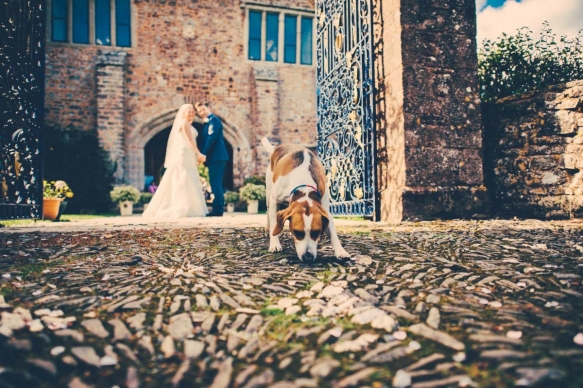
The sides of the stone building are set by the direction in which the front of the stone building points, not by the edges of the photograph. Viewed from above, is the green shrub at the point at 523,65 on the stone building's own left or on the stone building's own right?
on the stone building's own left

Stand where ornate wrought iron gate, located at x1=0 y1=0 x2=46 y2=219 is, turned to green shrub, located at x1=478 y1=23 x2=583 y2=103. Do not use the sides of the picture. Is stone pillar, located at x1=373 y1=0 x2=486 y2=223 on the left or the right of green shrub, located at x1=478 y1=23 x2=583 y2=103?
right

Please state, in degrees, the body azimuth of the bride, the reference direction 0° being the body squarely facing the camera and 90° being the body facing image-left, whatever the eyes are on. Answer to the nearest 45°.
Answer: approximately 270°

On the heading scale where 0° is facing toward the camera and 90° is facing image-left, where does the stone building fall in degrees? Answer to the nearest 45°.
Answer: approximately 0°

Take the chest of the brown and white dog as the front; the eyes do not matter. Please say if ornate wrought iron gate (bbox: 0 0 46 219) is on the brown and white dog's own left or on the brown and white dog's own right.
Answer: on the brown and white dog's own right

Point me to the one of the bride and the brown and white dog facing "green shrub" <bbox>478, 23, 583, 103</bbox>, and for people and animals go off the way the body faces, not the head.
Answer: the bride

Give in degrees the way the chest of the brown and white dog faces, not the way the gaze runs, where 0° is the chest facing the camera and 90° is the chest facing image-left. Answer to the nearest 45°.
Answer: approximately 0°

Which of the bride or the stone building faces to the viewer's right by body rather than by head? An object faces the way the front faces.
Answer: the bride

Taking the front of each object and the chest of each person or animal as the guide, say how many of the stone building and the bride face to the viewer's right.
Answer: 1

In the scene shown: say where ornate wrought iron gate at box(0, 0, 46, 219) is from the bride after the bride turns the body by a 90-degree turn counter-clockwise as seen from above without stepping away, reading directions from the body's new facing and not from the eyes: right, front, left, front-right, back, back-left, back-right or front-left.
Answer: back-left

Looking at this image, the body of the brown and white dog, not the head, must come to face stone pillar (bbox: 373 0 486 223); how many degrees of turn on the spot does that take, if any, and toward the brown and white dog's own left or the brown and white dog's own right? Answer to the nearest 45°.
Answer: approximately 135° to the brown and white dog's own left
